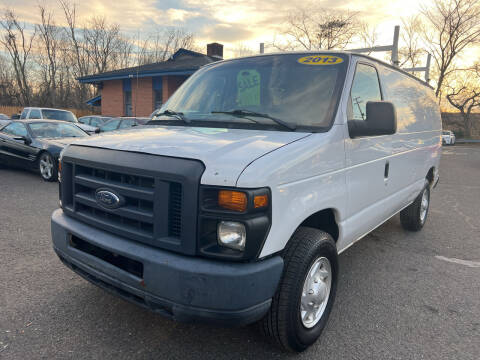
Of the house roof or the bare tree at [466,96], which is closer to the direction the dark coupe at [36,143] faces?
the bare tree

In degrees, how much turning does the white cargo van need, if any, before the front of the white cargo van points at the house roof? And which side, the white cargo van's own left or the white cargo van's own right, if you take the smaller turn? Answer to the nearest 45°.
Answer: approximately 135° to the white cargo van's own right

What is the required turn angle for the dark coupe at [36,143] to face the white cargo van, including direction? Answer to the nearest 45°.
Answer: approximately 45° to its right

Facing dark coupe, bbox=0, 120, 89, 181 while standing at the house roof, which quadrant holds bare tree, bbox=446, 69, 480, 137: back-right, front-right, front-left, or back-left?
back-left

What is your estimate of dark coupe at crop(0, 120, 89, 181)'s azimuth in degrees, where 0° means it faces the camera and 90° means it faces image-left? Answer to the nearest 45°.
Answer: approximately 315°

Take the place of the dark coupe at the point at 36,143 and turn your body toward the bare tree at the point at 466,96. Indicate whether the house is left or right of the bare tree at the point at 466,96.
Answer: left

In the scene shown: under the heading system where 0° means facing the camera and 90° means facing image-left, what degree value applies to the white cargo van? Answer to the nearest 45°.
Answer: approximately 45°

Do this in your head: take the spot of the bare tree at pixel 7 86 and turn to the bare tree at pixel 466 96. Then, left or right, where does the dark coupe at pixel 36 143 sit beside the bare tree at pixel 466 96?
right

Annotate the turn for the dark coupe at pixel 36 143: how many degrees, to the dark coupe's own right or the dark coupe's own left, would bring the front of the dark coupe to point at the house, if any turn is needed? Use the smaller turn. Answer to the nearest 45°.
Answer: approximately 90° to the dark coupe's own left

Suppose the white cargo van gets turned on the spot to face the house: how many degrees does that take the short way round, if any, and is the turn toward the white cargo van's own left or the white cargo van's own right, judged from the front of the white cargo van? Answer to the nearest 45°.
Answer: approximately 135° to the white cargo van's own right

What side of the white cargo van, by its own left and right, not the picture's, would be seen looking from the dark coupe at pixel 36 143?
right

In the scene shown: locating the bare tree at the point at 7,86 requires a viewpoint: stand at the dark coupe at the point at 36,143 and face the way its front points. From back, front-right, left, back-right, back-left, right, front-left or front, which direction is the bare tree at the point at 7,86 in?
back-left
